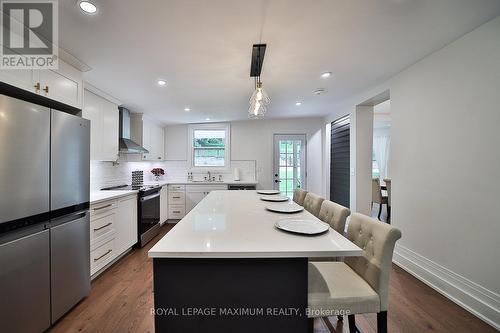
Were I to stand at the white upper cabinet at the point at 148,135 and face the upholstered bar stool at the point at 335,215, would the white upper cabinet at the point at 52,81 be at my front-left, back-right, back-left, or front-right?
front-right

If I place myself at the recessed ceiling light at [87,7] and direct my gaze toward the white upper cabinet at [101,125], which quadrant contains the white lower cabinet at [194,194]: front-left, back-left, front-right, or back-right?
front-right

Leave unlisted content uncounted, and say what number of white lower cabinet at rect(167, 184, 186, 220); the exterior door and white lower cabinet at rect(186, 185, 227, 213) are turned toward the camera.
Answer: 3

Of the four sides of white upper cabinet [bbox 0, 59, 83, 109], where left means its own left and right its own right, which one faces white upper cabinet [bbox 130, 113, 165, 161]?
left

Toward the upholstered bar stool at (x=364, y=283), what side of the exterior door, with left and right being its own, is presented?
front

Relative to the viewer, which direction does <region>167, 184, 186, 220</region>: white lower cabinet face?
toward the camera

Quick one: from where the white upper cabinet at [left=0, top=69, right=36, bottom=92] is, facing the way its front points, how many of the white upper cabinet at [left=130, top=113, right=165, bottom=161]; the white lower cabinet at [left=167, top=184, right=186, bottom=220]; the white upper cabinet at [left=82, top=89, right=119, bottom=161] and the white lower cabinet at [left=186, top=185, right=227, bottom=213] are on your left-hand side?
4

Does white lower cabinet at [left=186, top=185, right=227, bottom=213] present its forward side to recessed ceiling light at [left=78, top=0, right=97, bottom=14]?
yes

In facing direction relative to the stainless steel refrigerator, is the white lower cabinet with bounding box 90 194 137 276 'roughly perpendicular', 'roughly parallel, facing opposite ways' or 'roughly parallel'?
roughly parallel

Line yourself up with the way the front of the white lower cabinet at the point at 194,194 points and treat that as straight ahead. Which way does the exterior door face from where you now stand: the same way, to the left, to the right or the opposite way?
the same way

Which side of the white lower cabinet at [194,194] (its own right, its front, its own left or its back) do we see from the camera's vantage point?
front

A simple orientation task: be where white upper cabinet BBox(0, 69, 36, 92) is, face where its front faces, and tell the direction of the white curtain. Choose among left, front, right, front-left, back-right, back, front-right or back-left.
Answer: front-left

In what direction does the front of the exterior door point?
toward the camera

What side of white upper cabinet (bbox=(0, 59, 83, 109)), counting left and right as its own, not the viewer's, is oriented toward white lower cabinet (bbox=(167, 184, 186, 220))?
left

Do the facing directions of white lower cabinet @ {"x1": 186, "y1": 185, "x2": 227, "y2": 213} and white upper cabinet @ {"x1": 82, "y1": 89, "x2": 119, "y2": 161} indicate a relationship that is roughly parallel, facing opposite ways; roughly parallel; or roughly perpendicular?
roughly perpendicular

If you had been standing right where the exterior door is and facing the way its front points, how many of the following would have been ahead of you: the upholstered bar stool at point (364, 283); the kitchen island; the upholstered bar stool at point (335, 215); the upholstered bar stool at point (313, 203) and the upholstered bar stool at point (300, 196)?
5

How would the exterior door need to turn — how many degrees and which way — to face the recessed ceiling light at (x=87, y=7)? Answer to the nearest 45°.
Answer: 0° — it already faces it

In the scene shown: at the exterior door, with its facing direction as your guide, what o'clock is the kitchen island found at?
The kitchen island is roughly at 12 o'clock from the exterior door.
